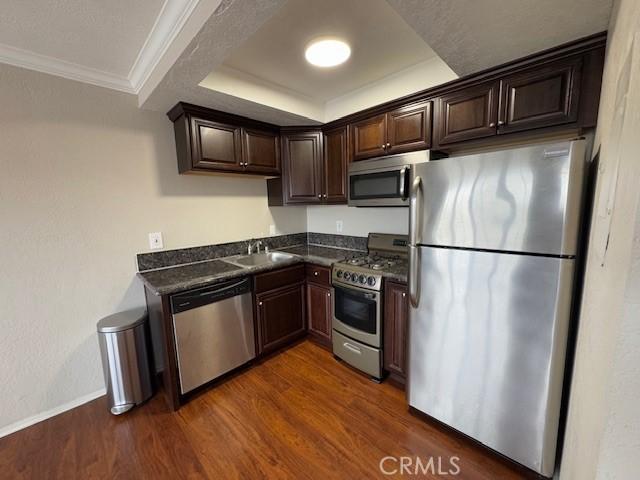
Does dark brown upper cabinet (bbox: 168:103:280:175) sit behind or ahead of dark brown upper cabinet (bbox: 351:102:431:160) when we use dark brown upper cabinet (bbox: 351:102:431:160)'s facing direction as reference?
ahead

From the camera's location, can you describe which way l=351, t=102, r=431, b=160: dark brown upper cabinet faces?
facing the viewer and to the left of the viewer

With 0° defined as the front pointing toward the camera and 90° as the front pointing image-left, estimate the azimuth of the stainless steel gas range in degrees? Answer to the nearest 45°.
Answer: approximately 45°

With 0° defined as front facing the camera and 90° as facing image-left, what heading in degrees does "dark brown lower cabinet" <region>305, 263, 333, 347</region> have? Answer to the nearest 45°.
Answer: approximately 45°

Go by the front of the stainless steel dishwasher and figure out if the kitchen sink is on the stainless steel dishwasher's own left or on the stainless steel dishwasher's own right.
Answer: on the stainless steel dishwasher's own left

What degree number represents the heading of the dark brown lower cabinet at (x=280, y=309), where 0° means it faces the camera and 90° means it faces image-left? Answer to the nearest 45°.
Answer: approximately 315°

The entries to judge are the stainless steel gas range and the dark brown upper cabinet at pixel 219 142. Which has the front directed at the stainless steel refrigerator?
the dark brown upper cabinet
